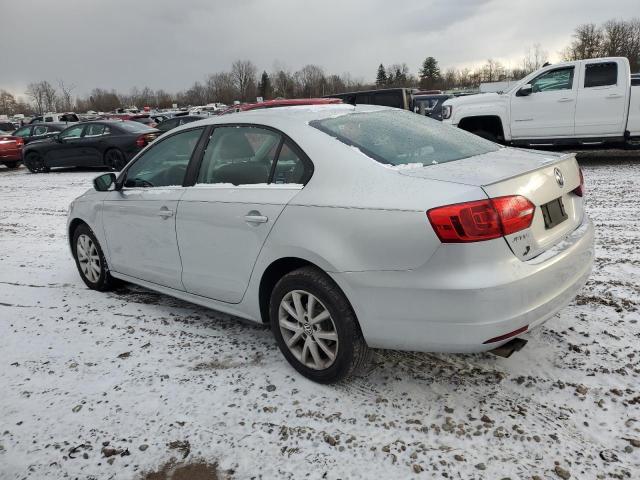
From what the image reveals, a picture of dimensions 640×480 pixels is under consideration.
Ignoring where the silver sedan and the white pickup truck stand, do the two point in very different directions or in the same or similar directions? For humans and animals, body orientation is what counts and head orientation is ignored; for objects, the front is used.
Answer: same or similar directions

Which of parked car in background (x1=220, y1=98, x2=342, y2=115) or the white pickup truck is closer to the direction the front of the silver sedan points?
the parked car in background

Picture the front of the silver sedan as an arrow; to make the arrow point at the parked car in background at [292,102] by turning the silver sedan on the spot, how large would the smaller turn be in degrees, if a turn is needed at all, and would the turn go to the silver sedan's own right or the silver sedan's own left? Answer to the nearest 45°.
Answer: approximately 45° to the silver sedan's own right

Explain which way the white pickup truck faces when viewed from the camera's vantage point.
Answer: facing to the left of the viewer

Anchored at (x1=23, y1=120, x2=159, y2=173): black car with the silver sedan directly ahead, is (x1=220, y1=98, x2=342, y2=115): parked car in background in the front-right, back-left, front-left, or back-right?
front-left

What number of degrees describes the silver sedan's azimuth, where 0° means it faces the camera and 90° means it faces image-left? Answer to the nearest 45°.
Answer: approximately 135°

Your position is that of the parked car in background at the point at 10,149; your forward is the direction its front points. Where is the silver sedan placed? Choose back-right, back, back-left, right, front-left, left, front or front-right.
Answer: left

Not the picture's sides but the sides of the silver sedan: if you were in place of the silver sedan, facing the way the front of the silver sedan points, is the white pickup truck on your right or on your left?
on your right

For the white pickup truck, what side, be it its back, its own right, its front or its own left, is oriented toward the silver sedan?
left

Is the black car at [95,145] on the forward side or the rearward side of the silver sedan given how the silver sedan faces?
on the forward side

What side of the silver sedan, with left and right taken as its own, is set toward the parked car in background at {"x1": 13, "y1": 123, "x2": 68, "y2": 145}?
front

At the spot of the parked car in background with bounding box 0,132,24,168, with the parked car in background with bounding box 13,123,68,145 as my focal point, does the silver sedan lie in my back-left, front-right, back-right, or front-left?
back-right

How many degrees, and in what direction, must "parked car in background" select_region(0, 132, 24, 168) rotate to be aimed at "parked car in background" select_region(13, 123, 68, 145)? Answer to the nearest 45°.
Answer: approximately 135° to its right
